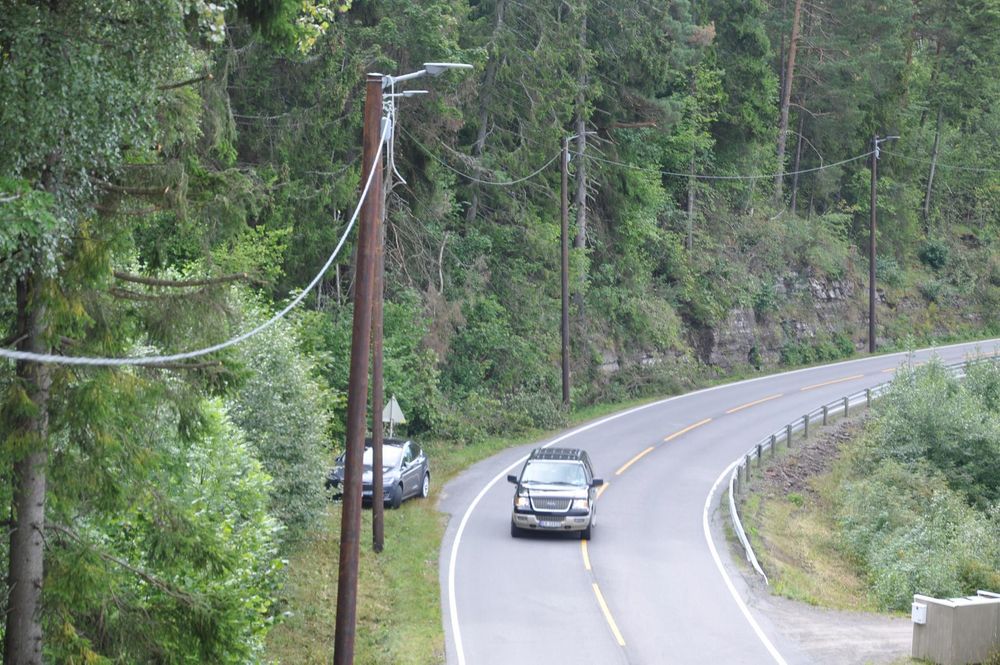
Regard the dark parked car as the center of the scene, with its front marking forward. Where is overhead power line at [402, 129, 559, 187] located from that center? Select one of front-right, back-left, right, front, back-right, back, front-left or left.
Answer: back-right

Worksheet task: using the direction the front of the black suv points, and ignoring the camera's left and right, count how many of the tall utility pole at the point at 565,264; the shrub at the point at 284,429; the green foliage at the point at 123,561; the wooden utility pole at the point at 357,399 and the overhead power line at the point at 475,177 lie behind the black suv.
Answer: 2

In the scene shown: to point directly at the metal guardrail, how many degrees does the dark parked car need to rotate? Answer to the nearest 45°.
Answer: approximately 180°

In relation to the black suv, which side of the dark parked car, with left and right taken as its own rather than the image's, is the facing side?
left

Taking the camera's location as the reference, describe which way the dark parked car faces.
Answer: facing the viewer and to the left of the viewer

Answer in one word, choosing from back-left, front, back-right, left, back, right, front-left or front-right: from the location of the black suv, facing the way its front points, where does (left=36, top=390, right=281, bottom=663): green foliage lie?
front

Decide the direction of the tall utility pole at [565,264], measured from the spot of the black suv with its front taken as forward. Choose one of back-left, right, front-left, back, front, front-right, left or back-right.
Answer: back

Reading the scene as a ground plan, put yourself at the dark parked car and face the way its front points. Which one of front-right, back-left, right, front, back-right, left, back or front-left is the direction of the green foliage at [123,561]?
front-left

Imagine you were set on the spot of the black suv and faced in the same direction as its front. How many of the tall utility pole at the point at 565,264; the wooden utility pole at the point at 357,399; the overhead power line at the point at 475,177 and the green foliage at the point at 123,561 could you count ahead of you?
2

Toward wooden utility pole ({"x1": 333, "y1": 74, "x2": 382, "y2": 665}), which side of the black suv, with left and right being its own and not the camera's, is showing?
front

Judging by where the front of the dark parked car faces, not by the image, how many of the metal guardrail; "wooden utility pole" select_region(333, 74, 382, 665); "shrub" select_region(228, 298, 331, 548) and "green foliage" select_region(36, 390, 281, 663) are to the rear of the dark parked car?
1

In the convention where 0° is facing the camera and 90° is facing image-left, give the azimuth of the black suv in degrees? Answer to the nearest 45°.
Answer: approximately 0°
